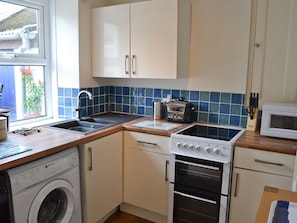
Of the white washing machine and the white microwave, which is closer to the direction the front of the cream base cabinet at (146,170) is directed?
the white washing machine

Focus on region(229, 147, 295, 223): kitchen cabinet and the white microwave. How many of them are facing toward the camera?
2

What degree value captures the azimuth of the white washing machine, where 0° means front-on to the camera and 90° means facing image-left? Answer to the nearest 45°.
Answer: approximately 315°

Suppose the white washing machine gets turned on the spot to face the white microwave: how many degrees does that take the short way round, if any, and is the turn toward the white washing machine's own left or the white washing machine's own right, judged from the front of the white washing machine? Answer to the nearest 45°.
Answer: approximately 45° to the white washing machine's own left

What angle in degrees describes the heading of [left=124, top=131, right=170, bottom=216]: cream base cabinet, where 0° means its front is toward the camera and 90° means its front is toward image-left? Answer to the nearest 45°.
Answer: approximately 45°

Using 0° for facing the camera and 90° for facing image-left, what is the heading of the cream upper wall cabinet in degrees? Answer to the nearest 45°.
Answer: approximately 45°

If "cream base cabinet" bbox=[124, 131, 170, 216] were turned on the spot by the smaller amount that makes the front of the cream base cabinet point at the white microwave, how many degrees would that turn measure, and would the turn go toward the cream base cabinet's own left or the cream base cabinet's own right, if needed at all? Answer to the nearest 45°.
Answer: approximately 135° to the cream base cabinet's own left
